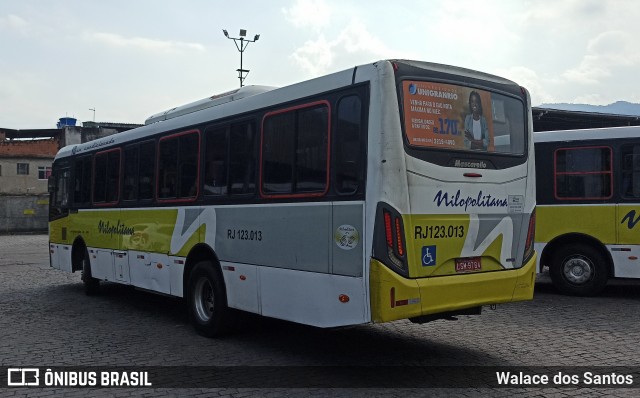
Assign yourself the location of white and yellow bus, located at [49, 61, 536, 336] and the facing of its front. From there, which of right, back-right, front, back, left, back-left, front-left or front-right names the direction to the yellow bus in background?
right

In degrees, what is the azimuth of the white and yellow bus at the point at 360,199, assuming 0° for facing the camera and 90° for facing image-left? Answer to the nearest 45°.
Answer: approximately 135°
